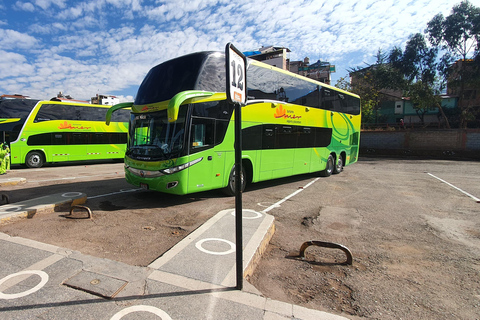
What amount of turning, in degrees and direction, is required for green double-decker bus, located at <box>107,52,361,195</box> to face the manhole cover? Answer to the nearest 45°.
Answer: approximately 45° to its left

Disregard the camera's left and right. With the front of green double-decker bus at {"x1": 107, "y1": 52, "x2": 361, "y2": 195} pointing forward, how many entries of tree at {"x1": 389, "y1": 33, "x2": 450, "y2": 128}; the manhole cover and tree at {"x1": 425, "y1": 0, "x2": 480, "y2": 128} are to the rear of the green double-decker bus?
2

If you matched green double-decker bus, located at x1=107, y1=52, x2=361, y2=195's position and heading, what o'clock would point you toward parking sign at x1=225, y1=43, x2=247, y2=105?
The parking sign is roughly at 10 o'clock from the green double-decker bus.

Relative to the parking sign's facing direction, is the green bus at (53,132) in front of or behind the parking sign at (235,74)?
behind

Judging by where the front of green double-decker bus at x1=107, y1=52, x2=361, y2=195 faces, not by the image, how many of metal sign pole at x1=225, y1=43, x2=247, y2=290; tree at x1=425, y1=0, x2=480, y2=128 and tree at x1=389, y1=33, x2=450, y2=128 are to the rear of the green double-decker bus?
2

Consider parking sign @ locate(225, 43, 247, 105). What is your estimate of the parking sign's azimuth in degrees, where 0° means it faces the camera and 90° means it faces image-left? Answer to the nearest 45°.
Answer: approximately 315°

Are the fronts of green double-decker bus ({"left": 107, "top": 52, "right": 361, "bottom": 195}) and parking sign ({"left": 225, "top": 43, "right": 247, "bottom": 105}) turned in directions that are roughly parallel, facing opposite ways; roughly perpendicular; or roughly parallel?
roughly perpendicular

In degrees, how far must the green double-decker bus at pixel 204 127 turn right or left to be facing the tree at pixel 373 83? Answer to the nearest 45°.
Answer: approximately 180°
